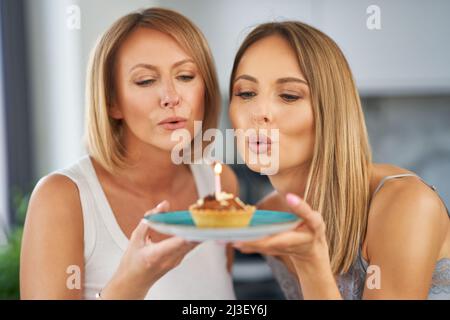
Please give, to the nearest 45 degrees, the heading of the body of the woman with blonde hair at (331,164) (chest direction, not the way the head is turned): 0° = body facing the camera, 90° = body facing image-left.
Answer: approximately 45°
